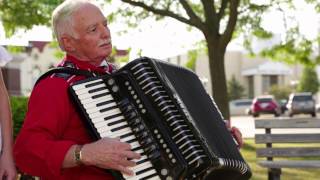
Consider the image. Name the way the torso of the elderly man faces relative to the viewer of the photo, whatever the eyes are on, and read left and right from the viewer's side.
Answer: facing the viewer and to the right of the viewer

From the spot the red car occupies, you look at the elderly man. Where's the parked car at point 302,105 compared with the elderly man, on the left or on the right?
left

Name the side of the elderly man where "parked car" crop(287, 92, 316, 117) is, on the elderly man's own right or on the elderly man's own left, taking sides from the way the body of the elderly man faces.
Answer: on the elderly man's own left

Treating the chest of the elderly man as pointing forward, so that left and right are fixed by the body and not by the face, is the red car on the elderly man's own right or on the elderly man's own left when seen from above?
on the elderly man's own left
